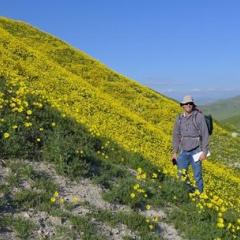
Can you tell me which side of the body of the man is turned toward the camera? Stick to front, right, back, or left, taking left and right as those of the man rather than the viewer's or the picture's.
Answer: front
